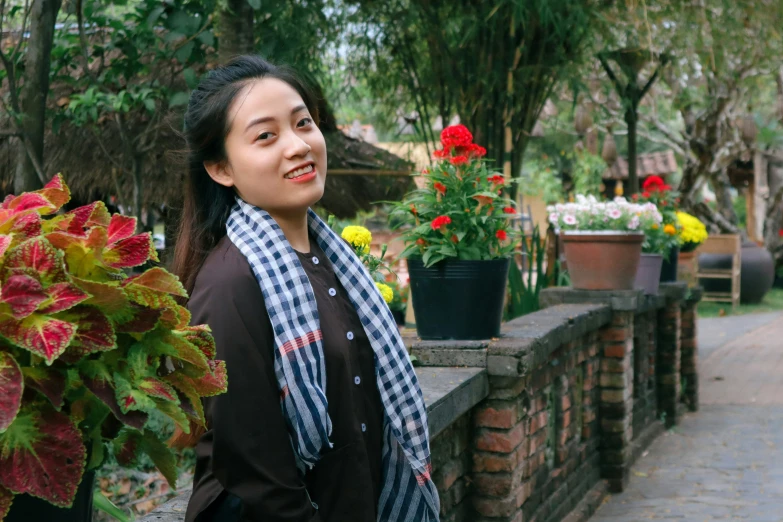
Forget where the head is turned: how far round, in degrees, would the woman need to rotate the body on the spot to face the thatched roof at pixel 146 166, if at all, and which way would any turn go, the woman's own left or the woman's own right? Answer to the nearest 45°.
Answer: approximately 135° to the woman's own left

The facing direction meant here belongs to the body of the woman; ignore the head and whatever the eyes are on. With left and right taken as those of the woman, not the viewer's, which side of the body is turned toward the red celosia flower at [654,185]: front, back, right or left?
left

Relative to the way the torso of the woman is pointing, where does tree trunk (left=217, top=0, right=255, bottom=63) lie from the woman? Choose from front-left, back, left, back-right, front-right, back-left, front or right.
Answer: back-left

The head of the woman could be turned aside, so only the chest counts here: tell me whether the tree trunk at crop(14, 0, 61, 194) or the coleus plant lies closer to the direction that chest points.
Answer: the coleus plant

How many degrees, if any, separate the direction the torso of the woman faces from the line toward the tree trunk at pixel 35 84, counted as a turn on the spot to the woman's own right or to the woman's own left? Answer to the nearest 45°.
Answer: approximately 180°

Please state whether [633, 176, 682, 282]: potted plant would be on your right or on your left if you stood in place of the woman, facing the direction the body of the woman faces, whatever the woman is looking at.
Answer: on your left

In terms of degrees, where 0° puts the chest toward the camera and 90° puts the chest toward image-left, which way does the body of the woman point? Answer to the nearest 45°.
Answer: approximately 315°

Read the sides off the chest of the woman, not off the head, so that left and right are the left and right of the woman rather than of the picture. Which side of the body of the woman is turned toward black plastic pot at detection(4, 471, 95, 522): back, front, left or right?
right
